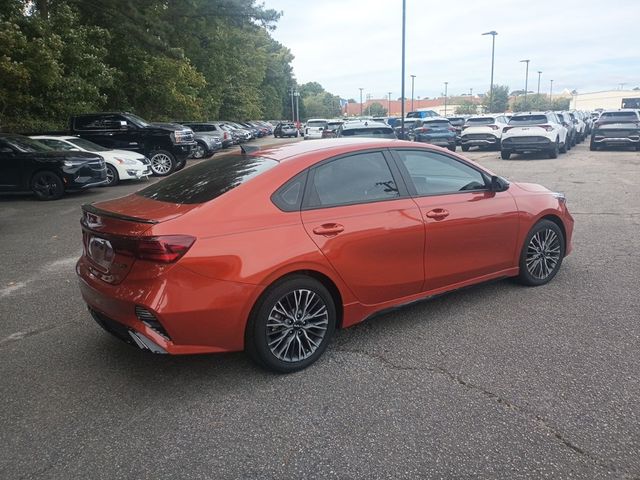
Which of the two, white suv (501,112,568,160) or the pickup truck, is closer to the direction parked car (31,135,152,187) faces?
the white suv

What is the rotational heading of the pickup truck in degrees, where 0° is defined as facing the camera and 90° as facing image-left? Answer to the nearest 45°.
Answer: approximately 315°

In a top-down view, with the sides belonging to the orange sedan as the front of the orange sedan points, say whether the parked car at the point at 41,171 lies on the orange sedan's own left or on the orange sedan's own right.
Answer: on the orange sedan's own left

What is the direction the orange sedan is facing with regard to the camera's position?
facing away from the viewer and to the right of the viewer

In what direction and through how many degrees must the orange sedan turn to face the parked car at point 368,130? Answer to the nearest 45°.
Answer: approximately 45° to its left

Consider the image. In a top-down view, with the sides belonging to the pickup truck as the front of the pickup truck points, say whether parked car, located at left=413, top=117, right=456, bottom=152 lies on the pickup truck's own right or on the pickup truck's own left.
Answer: on the pickup truck's own left
